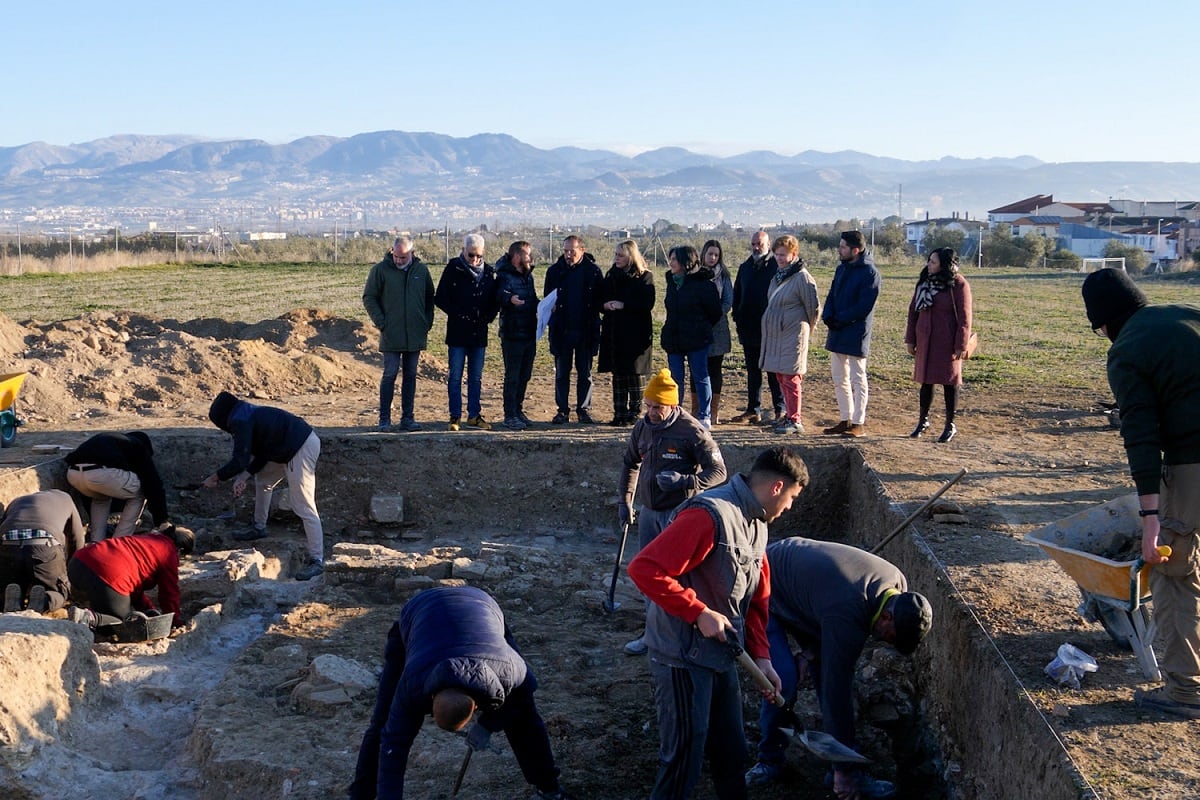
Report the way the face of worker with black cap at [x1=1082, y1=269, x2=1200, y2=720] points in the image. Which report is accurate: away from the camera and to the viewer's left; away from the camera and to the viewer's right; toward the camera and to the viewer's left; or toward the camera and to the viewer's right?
away from the camera and to the viewer's left

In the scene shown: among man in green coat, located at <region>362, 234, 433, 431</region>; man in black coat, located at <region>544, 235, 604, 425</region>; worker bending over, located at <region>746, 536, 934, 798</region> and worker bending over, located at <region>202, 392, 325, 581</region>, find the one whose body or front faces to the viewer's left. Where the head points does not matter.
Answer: worker bending over, located at <region>202, 392, 325, 581</region>

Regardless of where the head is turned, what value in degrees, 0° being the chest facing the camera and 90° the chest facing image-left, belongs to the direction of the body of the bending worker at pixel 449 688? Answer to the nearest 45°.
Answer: approximately 0°

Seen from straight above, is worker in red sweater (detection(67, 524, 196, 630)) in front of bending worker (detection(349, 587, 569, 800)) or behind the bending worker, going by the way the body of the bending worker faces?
behind

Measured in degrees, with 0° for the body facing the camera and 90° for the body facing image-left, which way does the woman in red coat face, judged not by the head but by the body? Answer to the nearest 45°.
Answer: approximately 45°

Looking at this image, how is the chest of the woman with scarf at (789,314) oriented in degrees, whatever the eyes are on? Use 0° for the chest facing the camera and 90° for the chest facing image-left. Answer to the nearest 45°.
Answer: approximately 45°

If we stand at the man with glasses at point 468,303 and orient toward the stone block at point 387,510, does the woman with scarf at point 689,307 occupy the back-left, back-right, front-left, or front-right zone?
back-left

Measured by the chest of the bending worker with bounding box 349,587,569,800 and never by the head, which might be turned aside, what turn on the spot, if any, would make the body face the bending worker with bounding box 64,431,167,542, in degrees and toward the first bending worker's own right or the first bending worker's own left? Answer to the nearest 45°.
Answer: approximately 135° to the first bending worker's own right

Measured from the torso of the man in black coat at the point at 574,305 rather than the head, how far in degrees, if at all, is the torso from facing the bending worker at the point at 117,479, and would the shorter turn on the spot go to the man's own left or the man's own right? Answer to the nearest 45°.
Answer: approximately 45° to the man's own right

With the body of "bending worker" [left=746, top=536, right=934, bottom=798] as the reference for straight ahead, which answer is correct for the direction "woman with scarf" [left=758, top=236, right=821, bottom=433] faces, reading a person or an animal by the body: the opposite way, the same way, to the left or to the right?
to the right

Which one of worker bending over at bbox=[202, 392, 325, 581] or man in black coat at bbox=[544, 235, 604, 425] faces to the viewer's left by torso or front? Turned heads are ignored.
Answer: the worker bending over
